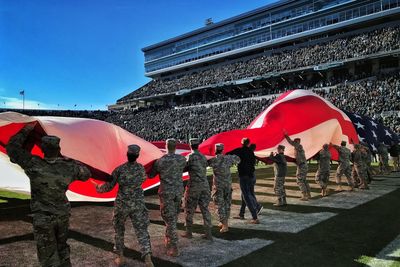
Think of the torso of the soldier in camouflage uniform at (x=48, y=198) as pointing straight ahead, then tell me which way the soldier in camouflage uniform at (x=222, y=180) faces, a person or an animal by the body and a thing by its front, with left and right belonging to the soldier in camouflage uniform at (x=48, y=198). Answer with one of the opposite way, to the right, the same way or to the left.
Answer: the same way

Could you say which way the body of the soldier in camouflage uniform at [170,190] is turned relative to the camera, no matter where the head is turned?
away from the camera

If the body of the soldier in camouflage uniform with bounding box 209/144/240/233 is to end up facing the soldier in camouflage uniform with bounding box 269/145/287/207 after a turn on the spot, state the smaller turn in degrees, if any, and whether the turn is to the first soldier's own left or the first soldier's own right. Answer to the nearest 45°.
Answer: approximately 45° to the first soldier's own right

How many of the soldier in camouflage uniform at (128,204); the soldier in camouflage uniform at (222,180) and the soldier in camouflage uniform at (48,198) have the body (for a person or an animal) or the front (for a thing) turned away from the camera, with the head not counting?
3

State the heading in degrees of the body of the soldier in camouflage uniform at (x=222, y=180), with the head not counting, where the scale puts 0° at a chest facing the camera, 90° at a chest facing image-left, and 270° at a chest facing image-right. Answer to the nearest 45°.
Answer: approximately 180°

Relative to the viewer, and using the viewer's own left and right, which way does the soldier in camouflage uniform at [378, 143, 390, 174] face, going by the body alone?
facing away from the viewer and to the left of the viewer

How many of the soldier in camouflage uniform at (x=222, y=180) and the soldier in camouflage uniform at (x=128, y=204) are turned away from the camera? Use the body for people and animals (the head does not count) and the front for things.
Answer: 2

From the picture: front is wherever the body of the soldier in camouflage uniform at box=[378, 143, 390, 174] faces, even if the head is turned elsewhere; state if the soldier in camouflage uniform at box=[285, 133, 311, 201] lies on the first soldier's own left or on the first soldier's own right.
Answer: on the first soldier's own left

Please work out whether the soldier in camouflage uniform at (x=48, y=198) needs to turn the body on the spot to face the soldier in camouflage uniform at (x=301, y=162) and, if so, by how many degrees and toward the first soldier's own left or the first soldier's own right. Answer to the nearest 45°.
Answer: approximately 45° to the first soldier's own right

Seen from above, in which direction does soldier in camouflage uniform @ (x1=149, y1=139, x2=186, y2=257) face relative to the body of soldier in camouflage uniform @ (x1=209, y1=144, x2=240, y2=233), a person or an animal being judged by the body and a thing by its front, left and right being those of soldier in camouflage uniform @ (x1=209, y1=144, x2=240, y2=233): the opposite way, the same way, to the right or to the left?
the same way

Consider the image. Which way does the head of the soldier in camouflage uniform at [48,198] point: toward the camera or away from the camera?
away from the camera

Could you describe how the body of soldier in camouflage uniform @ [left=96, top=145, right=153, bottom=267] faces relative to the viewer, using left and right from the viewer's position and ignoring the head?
facing away from the viewer

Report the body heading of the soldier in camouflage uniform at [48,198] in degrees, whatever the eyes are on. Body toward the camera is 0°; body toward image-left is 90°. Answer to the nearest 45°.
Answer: approximately 180°

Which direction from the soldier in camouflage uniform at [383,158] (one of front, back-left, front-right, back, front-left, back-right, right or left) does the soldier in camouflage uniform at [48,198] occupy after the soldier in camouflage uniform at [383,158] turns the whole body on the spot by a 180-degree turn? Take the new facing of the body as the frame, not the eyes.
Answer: front-right

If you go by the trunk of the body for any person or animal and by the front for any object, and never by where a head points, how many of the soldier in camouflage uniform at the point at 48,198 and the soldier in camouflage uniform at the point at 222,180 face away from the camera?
2

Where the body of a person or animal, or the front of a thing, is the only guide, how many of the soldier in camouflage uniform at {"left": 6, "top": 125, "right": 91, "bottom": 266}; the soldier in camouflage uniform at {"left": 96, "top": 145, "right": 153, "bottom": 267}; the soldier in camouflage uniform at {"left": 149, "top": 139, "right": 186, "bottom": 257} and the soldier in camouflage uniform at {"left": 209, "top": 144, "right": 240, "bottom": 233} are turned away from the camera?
4

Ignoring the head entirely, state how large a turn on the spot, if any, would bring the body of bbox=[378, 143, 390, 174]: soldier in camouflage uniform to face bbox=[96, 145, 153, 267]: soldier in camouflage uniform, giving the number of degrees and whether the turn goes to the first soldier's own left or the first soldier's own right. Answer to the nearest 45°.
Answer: approximately 135° to the first soldier's own left
